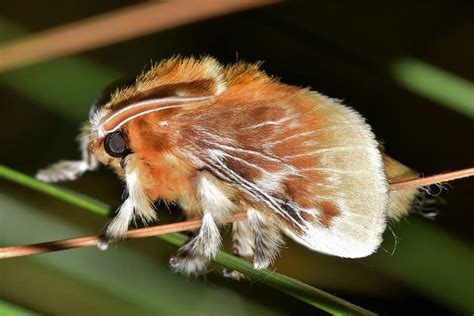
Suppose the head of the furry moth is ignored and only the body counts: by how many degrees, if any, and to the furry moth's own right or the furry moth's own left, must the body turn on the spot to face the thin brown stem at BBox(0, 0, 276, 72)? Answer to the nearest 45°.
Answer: approximately 45° to the furry moth's own right

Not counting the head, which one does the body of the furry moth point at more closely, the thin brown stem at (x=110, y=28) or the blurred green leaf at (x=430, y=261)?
the thin brown stem

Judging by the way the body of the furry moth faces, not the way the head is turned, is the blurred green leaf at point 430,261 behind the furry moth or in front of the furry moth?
behind

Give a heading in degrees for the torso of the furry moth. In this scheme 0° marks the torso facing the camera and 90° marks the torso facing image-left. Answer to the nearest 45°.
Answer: approximately 90°
